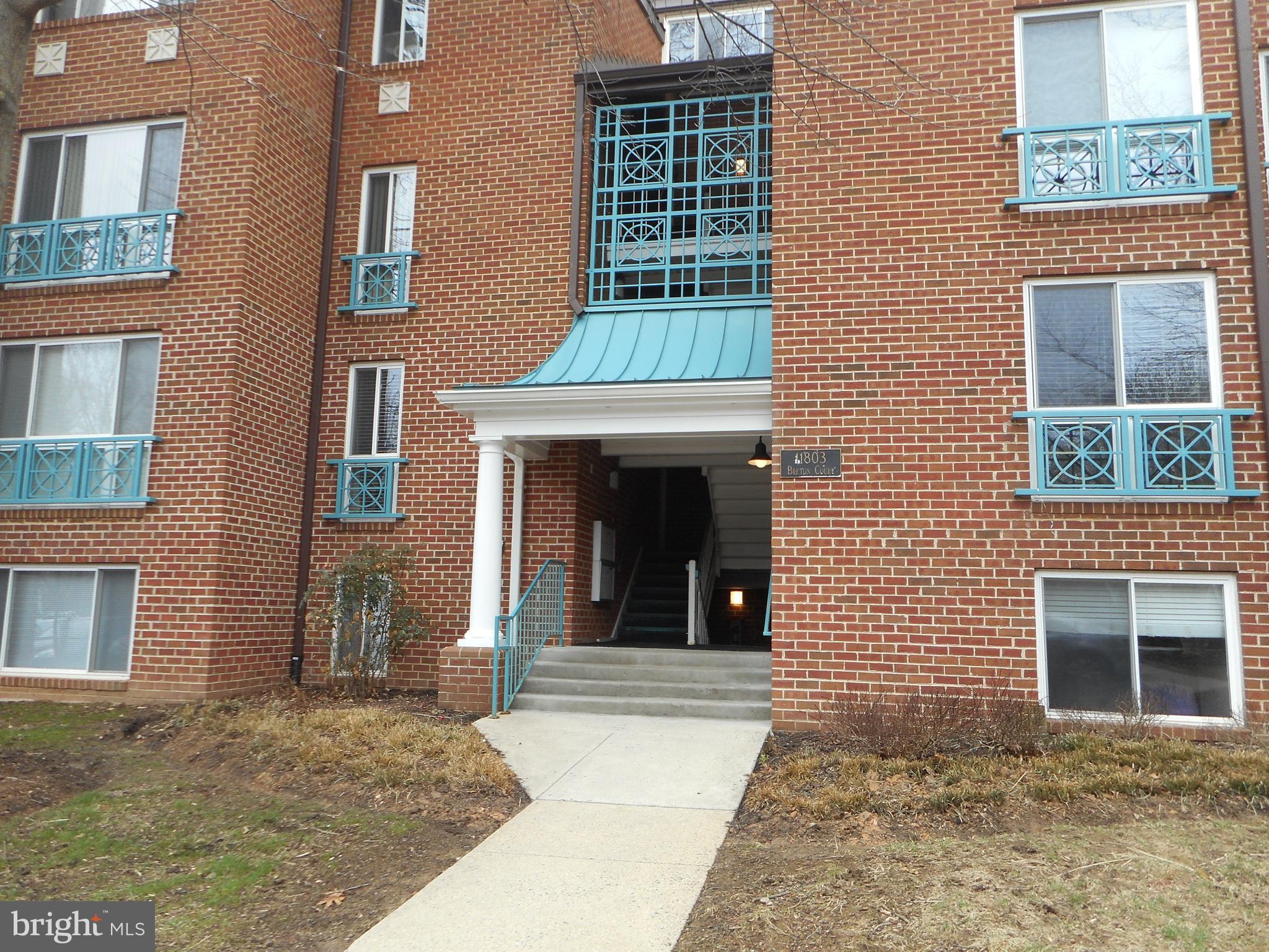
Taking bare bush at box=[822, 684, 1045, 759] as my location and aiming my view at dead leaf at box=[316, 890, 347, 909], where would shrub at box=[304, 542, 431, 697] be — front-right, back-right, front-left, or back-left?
front-right

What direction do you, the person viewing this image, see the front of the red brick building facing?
facing the viewer

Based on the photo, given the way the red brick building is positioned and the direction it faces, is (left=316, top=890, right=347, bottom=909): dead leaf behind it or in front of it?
in front
